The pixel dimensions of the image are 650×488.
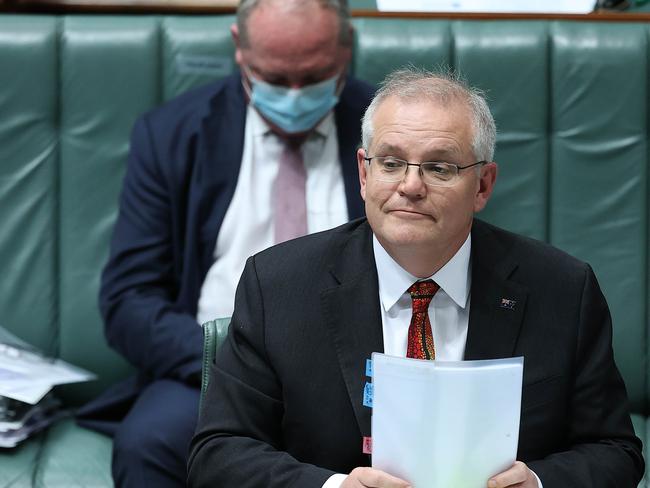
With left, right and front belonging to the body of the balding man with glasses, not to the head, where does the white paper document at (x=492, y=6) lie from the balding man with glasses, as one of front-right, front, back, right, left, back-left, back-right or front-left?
back

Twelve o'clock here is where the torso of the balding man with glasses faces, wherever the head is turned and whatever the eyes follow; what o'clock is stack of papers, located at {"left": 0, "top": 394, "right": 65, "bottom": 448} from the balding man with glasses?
The stack of papers is roughly at 4 o'clock from the balding man with glasses.

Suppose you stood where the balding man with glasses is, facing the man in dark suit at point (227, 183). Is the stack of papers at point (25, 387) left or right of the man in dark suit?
left

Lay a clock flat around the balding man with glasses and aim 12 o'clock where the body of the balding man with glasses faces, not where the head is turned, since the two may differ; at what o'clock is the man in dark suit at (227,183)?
The man in dark suit is roughly at 5 o'clock from the balding man with glasses.

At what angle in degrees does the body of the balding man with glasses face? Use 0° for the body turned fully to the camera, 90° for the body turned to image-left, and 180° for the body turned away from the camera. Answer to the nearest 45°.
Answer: approximately 0°

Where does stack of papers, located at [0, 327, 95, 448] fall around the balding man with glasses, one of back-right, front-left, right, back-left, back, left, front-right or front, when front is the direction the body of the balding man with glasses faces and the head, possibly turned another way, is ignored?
back-right
